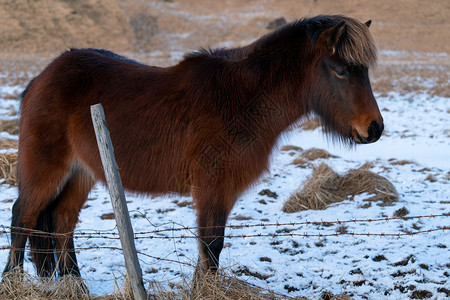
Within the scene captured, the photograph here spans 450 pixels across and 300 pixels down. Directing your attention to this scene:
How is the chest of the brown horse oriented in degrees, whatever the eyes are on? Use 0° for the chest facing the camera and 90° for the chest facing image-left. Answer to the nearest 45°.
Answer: approximately 270°

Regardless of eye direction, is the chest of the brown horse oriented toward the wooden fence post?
no

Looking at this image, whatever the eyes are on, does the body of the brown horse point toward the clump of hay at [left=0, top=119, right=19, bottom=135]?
no

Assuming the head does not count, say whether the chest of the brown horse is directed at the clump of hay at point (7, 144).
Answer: no
